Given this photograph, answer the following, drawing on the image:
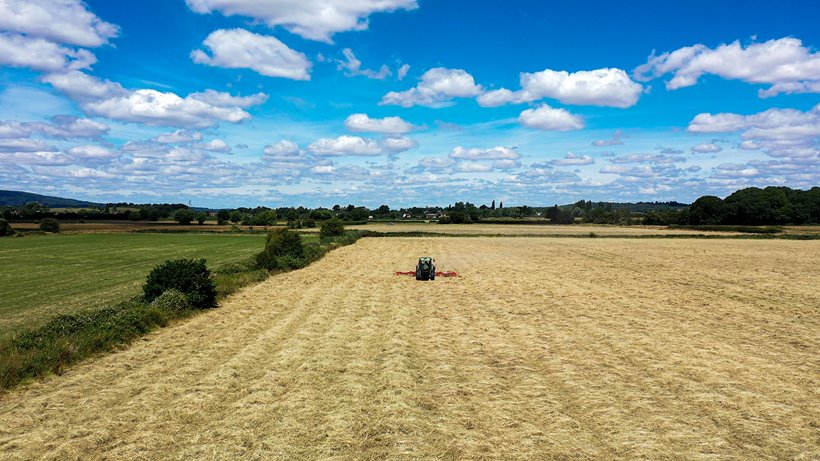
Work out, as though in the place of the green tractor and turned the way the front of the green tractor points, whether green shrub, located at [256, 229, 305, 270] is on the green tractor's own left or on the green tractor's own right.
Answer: on the green tractor's own right

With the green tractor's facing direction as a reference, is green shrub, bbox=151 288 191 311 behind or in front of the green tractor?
in front

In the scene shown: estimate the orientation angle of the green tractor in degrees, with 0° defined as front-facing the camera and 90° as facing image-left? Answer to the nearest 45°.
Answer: approximately 0°

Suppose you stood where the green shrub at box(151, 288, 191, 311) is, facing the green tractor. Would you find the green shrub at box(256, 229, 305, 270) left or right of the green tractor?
left

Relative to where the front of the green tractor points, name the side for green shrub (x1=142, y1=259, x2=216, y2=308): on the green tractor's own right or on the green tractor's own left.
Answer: on the green tractor's own right
